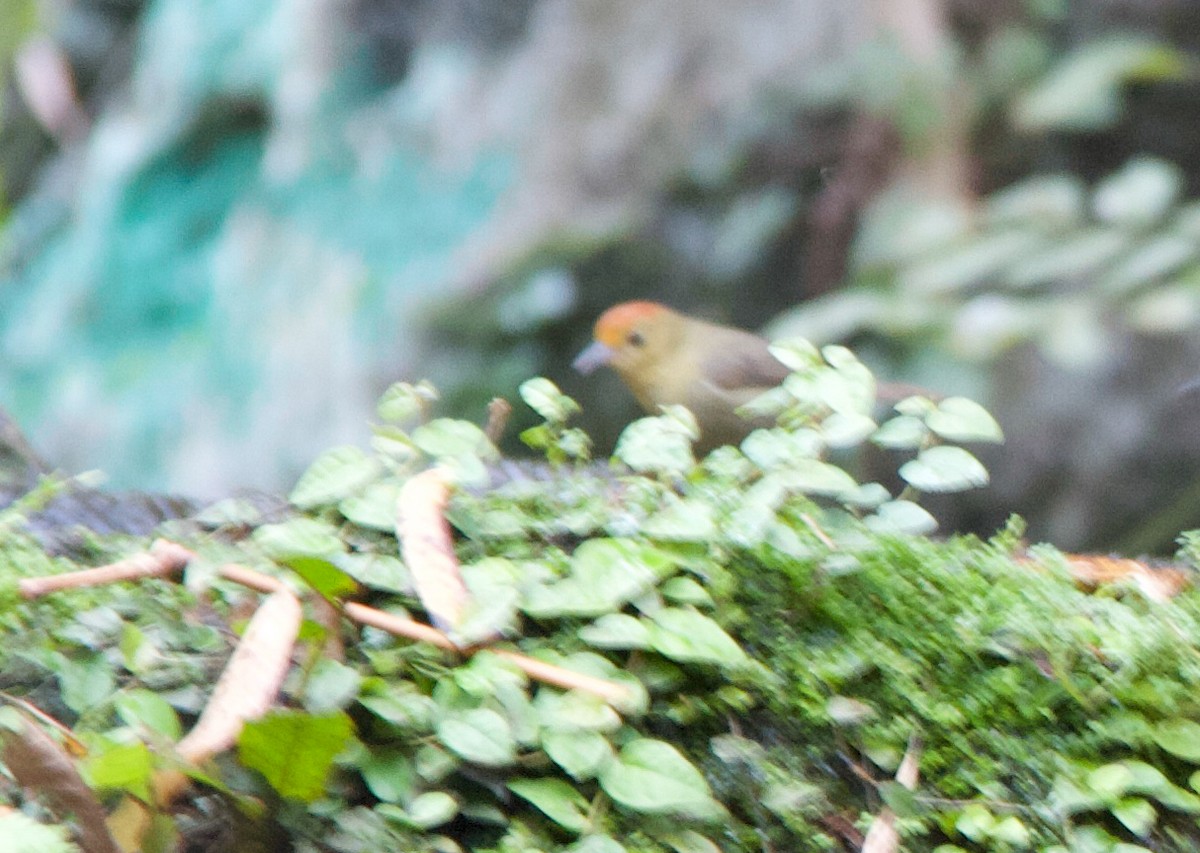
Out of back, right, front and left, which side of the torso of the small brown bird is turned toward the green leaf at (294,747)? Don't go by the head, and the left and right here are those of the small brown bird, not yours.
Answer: left

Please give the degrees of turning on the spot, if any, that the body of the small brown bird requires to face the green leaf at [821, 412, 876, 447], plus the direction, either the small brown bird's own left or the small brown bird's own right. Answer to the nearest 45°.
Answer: approximately 180°

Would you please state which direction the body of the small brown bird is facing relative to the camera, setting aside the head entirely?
to the viewer's left

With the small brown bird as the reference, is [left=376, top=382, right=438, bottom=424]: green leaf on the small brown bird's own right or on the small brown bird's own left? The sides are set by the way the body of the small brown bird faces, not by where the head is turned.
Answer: on the small brown bird's own left

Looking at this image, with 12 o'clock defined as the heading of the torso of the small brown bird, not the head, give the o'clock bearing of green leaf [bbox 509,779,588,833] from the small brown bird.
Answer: The green leaf is roughly at 9 o'clock from the small brown bird.

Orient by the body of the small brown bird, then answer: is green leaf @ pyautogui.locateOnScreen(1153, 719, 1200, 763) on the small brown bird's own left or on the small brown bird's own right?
on the small brown bird's own left

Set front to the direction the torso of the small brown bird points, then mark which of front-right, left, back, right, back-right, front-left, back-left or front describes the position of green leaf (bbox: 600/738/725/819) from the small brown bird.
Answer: left

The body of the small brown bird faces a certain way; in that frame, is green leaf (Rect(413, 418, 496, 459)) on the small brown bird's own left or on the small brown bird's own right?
on the small brown bird's own left

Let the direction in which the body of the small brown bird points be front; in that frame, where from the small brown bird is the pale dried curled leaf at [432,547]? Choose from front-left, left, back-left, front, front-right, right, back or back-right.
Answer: left

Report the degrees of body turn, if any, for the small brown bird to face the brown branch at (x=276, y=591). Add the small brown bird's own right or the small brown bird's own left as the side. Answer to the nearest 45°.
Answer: approximately 90° to the small brown bird's own left

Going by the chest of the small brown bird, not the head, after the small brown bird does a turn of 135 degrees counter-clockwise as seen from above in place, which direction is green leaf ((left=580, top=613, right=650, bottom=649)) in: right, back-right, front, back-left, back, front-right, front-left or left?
front-right
